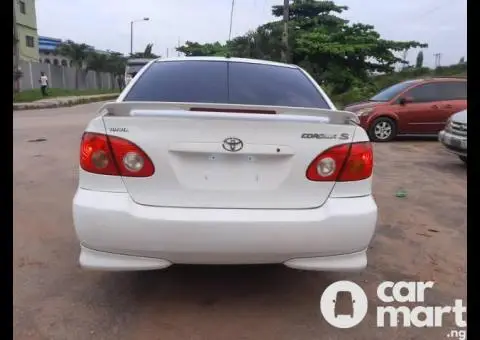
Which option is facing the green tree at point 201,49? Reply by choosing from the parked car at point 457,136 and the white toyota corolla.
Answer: the white toyota corolla

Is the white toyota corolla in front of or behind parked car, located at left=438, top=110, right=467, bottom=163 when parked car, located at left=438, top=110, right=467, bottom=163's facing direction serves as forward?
in front

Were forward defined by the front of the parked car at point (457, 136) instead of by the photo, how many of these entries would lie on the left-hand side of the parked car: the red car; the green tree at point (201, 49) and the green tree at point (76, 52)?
0

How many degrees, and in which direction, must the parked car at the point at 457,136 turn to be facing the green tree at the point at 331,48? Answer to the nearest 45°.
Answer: approximately 135° to its right

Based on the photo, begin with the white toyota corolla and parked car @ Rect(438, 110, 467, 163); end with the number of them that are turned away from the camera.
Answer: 1

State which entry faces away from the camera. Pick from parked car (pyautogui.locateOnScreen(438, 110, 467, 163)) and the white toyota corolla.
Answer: the white toyota corolla

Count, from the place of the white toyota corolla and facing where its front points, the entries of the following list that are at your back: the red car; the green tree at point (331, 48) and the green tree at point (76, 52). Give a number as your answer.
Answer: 0

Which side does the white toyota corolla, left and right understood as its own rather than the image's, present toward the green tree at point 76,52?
front

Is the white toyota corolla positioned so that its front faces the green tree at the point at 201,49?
yes

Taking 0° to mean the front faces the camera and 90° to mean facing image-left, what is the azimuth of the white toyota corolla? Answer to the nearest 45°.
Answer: approximately 180°

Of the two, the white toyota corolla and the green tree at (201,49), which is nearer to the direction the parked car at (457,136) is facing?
the white toyota corolla

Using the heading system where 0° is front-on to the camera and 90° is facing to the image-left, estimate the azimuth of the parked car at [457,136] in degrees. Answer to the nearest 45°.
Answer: approximately 45°
